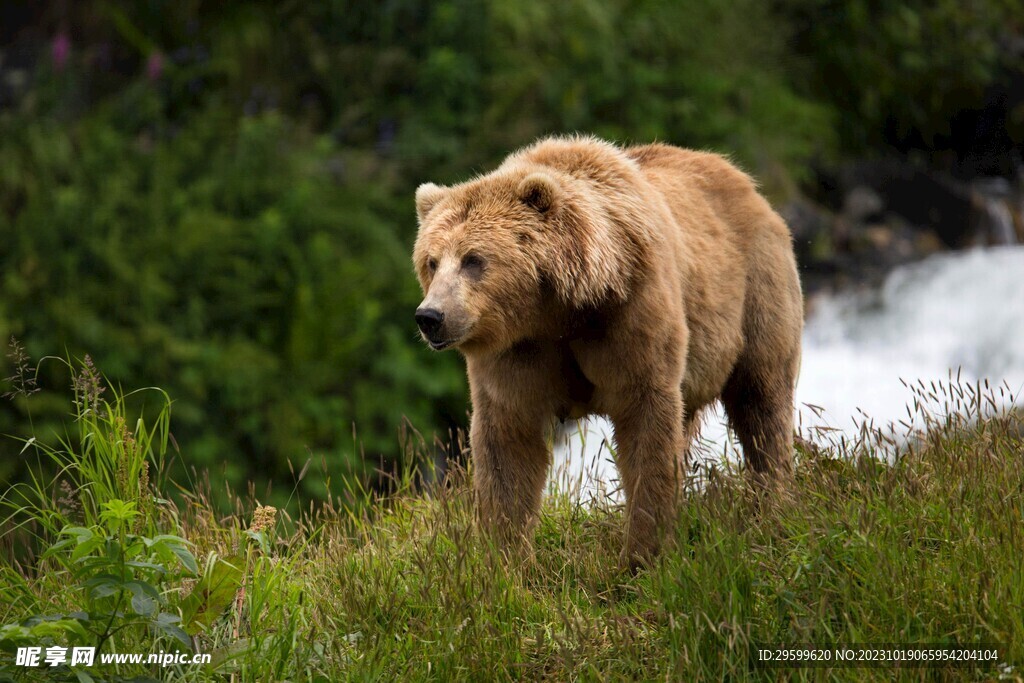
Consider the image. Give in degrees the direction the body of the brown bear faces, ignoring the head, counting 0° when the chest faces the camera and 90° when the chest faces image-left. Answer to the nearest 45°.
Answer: approximately 45°
